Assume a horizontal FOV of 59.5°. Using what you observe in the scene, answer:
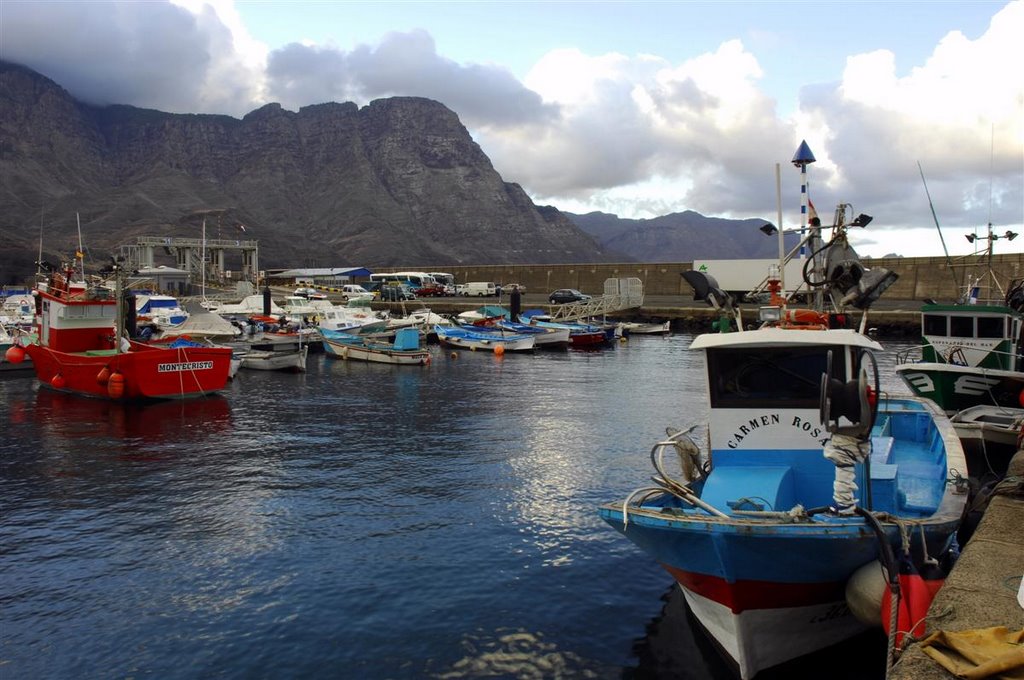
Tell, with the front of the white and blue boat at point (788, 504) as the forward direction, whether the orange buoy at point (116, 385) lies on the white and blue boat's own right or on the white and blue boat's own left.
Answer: on the white and blue boat's own right

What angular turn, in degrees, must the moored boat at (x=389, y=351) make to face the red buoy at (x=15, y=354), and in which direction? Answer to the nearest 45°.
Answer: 0° — it already faces it

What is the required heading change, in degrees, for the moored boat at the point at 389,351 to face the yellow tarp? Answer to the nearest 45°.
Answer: approximately 90° to its left

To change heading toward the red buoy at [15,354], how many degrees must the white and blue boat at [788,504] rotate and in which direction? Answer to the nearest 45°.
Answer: approximately 90° to its right

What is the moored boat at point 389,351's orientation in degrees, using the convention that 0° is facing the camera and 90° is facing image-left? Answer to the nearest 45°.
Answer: approximately 90°

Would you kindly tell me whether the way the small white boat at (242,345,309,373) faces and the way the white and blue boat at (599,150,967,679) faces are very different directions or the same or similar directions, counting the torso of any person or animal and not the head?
very different directions
